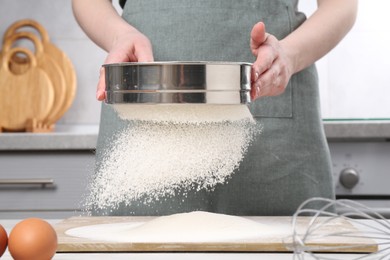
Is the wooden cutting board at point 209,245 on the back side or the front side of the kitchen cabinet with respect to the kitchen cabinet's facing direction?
on the front side

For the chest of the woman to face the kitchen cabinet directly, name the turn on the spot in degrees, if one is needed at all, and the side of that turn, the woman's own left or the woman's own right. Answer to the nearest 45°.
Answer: approximately 135° to the woman's own right

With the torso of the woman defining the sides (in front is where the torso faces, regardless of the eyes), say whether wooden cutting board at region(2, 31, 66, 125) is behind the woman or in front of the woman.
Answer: behind

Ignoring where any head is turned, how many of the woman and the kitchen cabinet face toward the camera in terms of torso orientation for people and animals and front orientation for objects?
2
